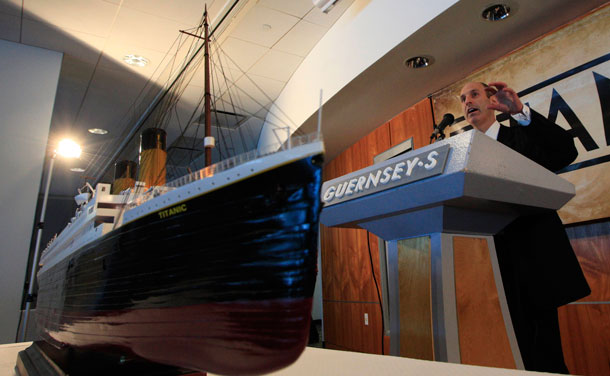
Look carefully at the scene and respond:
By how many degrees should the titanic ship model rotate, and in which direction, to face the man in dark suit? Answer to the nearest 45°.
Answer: approximately 45° to its left

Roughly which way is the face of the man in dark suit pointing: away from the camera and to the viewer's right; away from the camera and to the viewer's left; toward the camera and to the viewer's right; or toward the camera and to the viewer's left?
toward the camera and to the viewer's left

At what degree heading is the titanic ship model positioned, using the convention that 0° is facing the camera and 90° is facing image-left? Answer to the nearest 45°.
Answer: approximately 315°

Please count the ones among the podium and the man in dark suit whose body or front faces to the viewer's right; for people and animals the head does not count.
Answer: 0

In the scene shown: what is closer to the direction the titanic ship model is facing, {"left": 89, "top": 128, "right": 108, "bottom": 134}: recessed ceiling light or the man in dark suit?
the man in dark suit

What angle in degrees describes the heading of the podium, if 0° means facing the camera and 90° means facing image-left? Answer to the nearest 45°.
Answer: approximately 45°

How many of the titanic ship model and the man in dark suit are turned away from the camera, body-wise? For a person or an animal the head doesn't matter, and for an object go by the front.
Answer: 0
